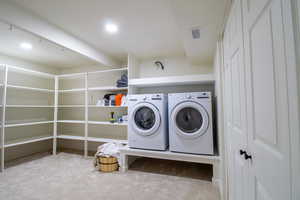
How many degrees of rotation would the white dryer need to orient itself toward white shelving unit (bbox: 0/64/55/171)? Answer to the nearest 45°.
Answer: approximately 90° to its right

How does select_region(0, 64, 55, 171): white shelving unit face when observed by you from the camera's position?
facing the viewer and to the right of the viewer

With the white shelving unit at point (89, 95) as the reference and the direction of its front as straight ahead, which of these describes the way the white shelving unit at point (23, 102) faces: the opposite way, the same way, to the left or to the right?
to the left

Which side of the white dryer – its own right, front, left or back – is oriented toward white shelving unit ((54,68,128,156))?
right

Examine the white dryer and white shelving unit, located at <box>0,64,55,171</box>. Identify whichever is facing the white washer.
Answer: the white shelving unit

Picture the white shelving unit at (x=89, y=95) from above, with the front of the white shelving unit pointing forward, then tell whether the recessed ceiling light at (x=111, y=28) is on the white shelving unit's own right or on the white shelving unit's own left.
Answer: on the white shelving unit's own left

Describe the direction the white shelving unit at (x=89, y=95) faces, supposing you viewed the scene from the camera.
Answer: facing the viewer and to the left of the viewer

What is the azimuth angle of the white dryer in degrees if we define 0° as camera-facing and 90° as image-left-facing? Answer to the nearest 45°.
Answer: approximately 0°
